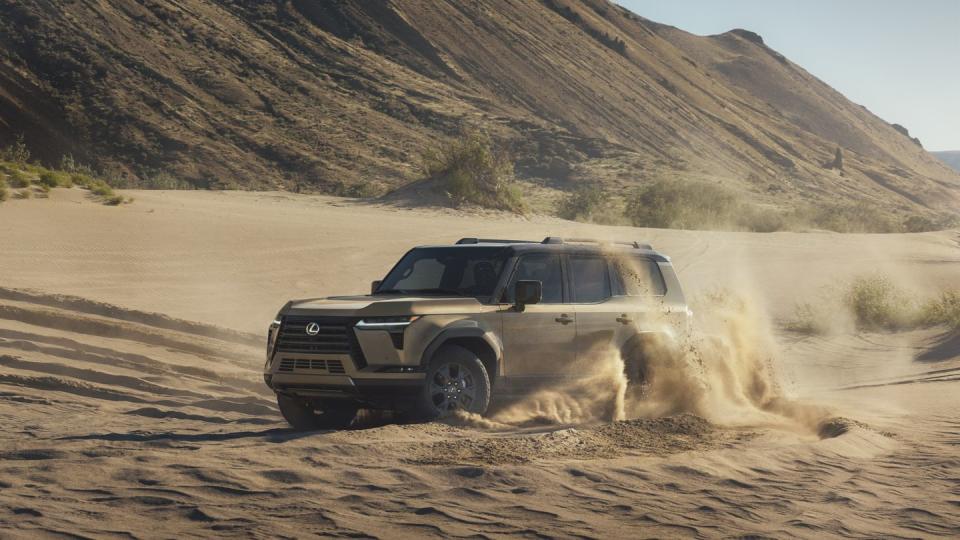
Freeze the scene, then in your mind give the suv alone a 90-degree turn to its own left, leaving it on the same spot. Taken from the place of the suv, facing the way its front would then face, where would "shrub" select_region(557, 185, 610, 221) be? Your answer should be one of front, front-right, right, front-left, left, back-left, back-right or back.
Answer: back-left

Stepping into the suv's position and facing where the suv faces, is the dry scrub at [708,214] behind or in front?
behind

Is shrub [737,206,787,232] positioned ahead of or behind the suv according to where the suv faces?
behind

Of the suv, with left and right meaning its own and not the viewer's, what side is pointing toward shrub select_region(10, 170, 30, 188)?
right

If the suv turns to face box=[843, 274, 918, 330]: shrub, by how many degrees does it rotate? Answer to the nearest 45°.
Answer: approximately 180°

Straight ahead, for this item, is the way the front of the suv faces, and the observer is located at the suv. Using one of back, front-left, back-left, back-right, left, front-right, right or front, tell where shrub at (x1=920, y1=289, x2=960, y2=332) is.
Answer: back

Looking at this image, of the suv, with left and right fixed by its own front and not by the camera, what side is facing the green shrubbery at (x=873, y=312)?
back

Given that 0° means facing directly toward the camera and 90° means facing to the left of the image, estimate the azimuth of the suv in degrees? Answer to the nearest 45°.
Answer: approximately 45°

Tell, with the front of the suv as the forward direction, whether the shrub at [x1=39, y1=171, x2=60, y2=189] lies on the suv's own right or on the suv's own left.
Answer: on the suv's own right

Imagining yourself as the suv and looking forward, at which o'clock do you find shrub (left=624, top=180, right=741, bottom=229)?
The shrub is roughly at 5 o'clock from the suv.

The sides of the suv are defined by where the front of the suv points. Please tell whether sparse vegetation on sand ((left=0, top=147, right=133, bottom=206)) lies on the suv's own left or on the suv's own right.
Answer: on the suv's own right
